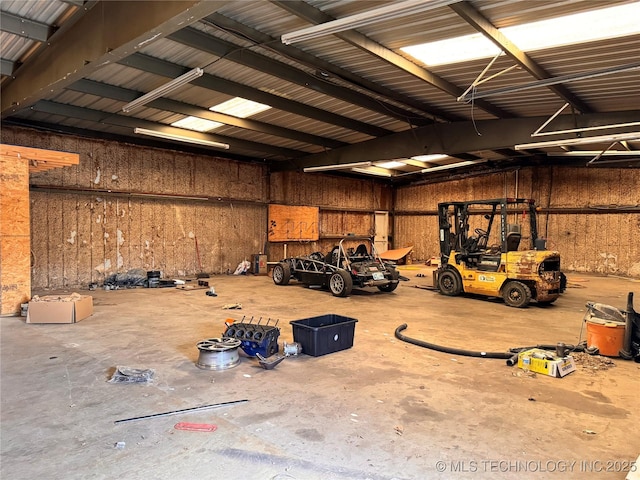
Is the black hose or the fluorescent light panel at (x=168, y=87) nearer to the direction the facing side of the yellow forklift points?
the fluorescent light panel

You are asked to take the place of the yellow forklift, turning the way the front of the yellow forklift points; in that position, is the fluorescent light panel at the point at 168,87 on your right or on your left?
on your left

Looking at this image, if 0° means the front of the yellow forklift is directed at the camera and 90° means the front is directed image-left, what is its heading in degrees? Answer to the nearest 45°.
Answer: approximately 135°

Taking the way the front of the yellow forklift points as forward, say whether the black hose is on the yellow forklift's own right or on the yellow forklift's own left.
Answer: on the yellow forklift's own left

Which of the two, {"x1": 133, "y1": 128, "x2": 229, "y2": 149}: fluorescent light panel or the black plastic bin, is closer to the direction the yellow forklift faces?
the fluorescent light panel

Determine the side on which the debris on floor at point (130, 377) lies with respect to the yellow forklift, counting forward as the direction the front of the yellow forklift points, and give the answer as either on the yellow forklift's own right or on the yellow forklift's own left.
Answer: on the yellow forklift's own left

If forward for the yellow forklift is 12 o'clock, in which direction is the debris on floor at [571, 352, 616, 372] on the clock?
The debris on floor is roughly at 7 o'clock from the yellow forklift.

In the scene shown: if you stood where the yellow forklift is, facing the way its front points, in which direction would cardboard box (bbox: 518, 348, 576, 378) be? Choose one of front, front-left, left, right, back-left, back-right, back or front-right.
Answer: back-left
